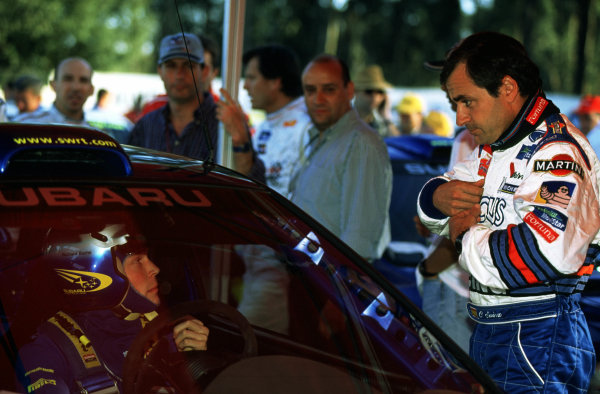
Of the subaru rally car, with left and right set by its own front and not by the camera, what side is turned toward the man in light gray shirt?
left

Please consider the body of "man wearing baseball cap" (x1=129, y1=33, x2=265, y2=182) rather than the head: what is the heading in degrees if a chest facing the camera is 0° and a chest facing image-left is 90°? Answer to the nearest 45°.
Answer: approximately 0°

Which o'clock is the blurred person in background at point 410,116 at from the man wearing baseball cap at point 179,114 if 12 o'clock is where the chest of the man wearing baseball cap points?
The blurred person in background is roughly at 7 o'clock from the man wearing baseball cap.

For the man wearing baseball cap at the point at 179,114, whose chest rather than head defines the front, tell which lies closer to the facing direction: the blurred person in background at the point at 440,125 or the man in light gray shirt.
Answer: the man in light gray shirt

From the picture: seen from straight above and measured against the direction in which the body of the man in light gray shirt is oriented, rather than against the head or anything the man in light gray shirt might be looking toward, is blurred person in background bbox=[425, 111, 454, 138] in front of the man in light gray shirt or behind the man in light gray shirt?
behind

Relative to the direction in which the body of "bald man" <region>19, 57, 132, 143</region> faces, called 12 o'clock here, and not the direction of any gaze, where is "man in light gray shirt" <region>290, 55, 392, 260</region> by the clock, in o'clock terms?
The man in light gray shirt is roughly at 11 o'clock from the bald man.

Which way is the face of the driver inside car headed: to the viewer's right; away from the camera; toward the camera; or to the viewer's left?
to the viewer's right
